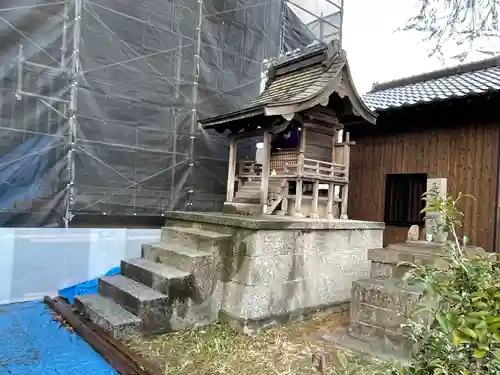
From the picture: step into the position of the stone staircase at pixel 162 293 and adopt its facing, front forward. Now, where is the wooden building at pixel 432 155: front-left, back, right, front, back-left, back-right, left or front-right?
back-left

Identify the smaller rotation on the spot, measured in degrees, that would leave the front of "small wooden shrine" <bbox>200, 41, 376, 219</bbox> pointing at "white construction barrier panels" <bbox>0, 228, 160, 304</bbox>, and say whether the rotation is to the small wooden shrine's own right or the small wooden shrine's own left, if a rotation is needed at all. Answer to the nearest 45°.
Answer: approximately 45° to the small wooden shrine's own right

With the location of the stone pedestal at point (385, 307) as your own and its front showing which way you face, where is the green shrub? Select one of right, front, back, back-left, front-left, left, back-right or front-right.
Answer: front-left

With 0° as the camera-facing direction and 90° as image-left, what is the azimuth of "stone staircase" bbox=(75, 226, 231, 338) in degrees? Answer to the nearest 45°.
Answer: approximately 45°

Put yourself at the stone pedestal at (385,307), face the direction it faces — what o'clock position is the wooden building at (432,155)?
The wooden building is roughly at 5 o'clock from the stone pedestal.

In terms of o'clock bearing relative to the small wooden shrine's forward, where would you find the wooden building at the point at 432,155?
The wooden building is roughly at 7 o'clock from the small wooden shrine.
